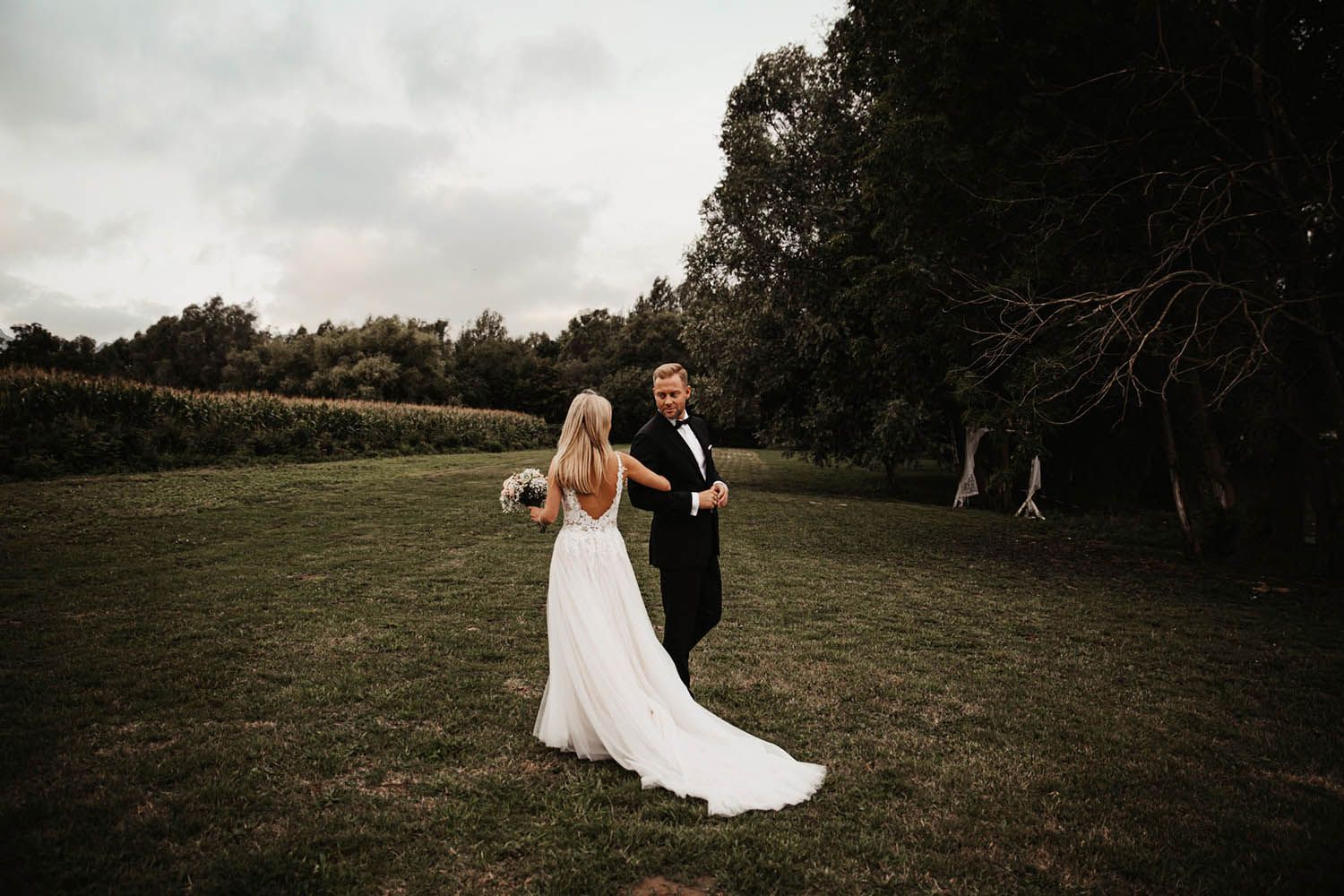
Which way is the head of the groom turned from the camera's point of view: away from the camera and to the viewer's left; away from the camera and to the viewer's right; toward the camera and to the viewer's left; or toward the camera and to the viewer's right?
toward the camera and to the viewer's left

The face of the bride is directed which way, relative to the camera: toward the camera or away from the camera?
away from the camera

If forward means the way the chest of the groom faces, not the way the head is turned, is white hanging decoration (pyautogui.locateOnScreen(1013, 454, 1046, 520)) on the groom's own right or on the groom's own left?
on the groom's own left
